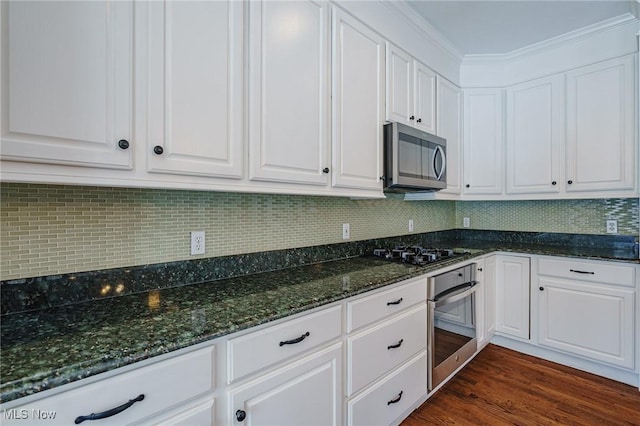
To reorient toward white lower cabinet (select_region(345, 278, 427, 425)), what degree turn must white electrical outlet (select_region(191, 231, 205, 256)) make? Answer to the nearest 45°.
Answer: approximately 45° to its left

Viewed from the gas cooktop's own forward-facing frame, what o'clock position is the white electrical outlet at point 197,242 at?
The white electrical outlet is roughly at 3 o'clock from the gas cooktop.

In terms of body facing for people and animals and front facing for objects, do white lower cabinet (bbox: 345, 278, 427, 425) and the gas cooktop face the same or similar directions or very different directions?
same or similar directions

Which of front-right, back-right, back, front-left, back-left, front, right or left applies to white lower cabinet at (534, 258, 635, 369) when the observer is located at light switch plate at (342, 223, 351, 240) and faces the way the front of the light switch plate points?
front-left

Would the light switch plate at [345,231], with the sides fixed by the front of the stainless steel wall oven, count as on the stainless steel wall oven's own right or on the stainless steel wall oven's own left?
on the stainless steel wall oven's own right

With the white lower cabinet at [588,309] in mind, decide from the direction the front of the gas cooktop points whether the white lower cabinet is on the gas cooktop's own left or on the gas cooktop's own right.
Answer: on the gas cooktop's own left

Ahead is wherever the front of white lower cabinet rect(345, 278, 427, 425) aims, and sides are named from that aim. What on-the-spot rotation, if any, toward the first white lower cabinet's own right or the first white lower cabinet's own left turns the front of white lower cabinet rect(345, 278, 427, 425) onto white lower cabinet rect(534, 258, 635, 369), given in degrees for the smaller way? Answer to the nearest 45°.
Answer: approximately 90° to the first white lower cabinet's own left

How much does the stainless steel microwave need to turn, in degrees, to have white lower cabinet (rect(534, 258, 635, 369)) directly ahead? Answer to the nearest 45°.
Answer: approximately 90° to its left

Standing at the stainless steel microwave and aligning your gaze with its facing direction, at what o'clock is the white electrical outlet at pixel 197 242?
The white electrical outlet is roughly at 3 o'clock from the stainless steel microwave.

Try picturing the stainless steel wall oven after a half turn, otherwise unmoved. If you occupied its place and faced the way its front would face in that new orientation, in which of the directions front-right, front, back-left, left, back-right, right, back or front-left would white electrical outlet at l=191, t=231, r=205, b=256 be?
left

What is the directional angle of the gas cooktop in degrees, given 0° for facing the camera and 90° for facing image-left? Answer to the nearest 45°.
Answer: approximately 315°

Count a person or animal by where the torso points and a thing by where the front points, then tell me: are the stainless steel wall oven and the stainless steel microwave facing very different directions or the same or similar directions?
same or similar directions

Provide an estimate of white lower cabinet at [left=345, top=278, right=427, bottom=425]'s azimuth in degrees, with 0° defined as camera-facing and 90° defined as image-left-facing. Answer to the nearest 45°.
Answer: approximately 315°

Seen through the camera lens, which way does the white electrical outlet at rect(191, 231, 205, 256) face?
facing the viewer and to the right of the viewer

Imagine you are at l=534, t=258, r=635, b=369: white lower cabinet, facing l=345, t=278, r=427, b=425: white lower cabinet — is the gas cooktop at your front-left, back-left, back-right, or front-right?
front-right

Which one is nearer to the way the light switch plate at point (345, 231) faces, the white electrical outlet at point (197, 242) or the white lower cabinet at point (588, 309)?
the white lower cabinet

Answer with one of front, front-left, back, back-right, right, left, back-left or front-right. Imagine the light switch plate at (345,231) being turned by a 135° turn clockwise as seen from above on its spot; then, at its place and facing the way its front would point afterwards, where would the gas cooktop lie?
back
